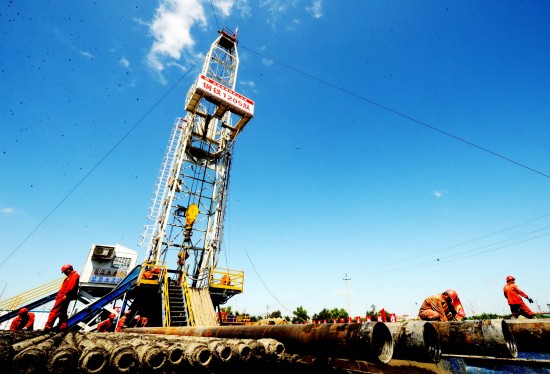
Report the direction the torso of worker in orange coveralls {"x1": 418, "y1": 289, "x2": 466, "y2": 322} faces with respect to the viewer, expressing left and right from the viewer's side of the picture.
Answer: facing to the right of the viewer

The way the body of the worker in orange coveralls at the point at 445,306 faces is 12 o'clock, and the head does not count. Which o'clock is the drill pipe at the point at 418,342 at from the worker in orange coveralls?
The drill pipe is roughly at 3 o'clock from the worker in orange coveralls.

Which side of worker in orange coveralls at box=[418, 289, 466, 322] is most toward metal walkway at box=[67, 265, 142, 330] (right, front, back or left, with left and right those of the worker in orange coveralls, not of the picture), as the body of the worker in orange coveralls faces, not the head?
back

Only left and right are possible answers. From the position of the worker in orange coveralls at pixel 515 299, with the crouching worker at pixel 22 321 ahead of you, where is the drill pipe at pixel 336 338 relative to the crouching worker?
left

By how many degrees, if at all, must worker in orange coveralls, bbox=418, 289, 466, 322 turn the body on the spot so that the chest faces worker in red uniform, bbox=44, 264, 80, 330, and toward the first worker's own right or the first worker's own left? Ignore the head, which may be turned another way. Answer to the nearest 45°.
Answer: approximately 135° to the first worker's own right
